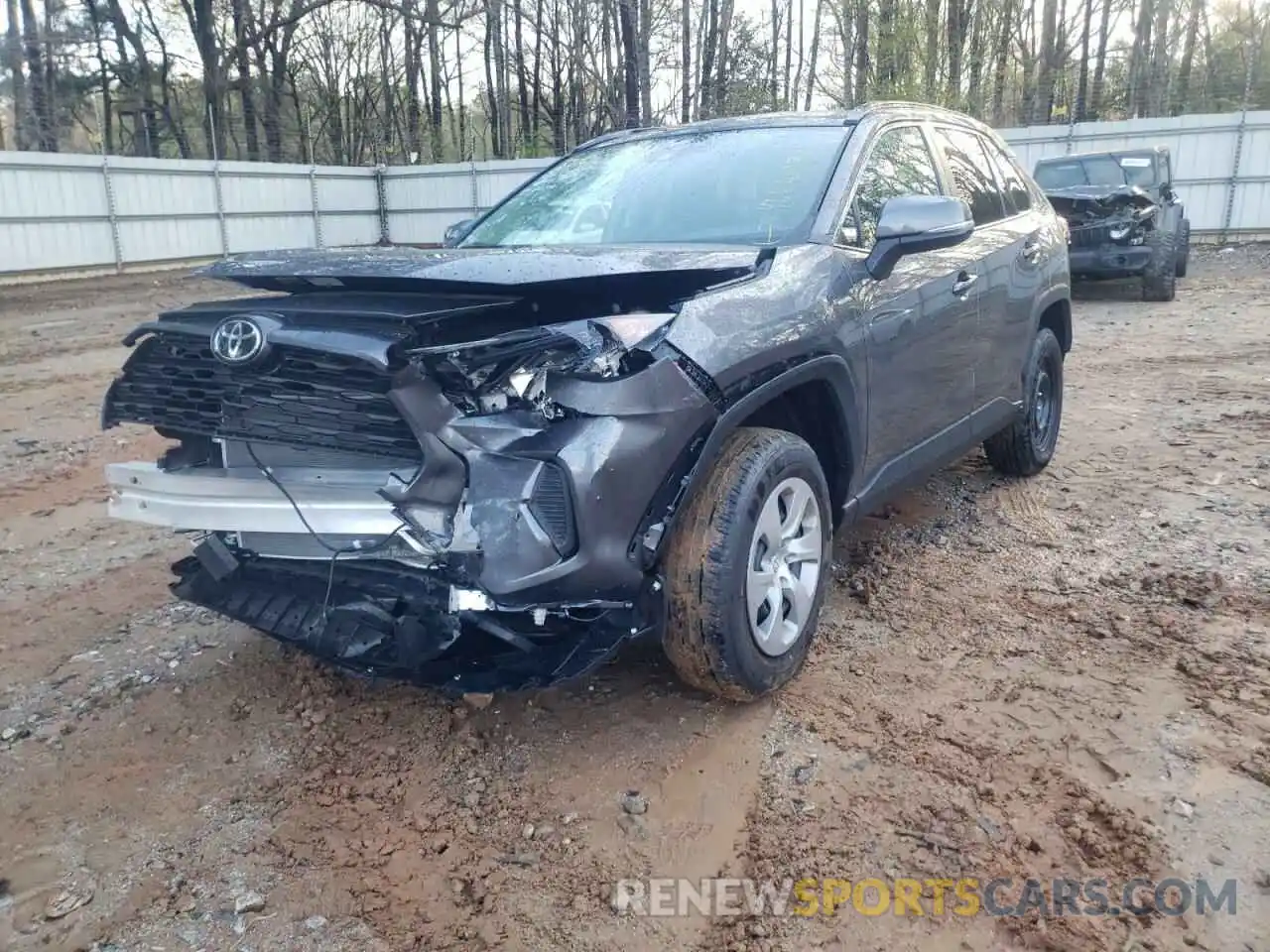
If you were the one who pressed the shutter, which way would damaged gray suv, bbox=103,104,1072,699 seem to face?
facing the viewer and to the left of the viewer

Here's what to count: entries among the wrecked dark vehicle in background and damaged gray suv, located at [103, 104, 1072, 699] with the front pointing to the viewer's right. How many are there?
0

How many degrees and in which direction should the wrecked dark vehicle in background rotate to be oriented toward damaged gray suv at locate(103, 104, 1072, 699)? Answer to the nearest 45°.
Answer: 0° — it already faces it

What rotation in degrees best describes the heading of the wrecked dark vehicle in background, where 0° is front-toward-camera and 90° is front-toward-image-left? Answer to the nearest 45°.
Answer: approximately 0°

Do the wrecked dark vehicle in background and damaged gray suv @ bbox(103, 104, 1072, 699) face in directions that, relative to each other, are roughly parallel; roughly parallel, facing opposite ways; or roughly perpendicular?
roughly parallel

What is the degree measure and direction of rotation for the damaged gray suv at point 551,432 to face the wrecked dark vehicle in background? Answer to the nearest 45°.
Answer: approximately 180°
